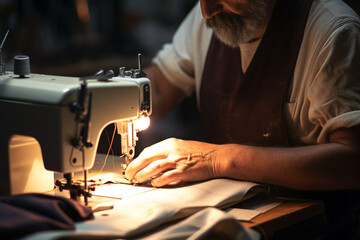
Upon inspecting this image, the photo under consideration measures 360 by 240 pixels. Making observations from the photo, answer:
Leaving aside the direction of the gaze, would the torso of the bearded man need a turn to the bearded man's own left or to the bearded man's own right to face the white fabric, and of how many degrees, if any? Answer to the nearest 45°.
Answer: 0° — they already face it

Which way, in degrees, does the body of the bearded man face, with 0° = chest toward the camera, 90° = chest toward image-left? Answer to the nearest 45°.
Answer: approximately 45°

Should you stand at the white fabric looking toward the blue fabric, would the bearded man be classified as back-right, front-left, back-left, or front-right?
back-right

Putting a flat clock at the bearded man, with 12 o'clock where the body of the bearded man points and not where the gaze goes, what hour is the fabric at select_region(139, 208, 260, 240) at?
The fabric is roughly at 11 o'clock from the bearded man.

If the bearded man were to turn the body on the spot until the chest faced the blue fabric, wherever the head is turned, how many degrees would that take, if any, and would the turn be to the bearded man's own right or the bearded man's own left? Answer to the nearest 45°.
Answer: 0° — they already face it
